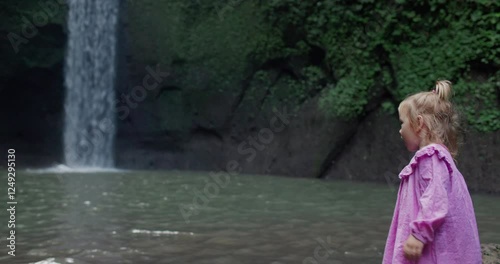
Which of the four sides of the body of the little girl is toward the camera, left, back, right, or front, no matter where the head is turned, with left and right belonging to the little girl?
left

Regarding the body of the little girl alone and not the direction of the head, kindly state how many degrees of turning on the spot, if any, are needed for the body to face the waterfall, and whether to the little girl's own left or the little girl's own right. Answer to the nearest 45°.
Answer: approximately 45° to the little girl's own right
